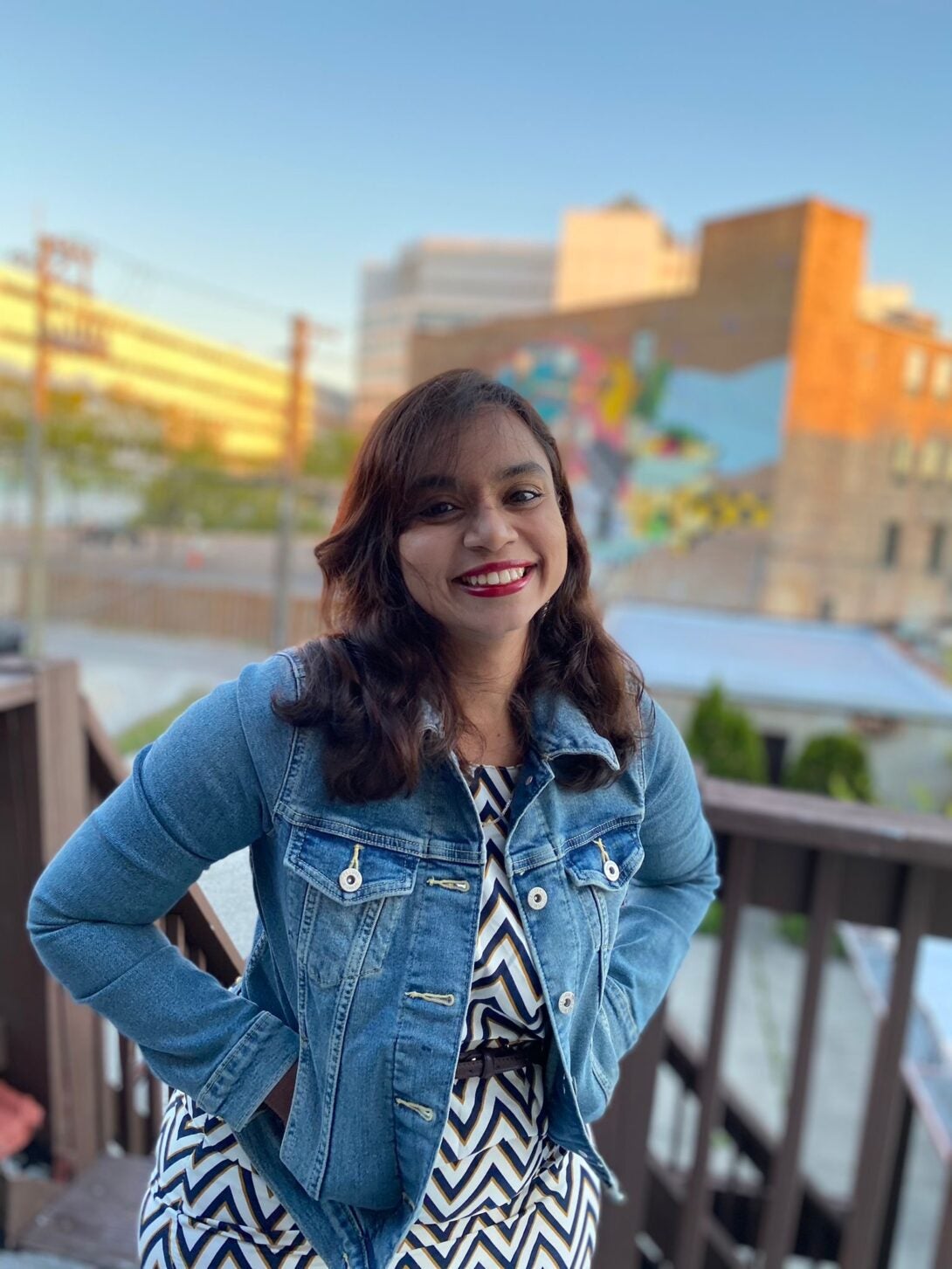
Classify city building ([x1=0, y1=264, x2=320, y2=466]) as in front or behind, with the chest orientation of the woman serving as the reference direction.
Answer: behind

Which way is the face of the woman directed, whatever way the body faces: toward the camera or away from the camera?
toward the camera

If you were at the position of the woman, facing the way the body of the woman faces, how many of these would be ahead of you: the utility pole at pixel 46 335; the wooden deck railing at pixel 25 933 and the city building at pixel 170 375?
0

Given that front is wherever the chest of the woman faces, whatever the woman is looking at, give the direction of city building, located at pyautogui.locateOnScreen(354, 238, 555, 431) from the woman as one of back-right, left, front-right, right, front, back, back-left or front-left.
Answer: back-left

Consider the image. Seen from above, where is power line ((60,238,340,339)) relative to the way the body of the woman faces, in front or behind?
behind

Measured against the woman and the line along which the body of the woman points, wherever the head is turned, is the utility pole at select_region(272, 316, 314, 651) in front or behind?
behind

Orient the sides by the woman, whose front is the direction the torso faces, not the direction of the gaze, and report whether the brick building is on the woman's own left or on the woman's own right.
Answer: on the woman's own left

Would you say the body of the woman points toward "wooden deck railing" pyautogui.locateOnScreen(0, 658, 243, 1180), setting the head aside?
no

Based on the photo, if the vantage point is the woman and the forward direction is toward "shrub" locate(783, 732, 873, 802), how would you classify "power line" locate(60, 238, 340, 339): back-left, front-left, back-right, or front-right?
front-left

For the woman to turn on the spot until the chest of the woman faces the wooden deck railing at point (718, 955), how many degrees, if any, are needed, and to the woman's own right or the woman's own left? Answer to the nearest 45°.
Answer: approximately 90° to the woman's own left

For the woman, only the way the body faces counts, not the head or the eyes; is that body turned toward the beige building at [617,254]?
no

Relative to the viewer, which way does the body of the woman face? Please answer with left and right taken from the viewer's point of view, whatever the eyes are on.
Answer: facing the viewer and to the right of the viewer

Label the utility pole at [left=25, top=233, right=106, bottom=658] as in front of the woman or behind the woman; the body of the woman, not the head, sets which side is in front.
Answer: behind

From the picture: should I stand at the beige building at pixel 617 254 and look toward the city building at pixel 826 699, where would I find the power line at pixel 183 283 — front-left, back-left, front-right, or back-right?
front-right

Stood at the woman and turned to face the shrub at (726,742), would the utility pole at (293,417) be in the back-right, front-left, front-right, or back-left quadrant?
front-left

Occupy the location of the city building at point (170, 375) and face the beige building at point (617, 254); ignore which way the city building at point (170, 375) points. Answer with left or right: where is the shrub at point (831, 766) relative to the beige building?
right
